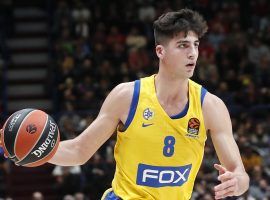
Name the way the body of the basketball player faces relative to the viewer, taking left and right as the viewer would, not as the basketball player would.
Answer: facing the viewer and to the right of the viewer
